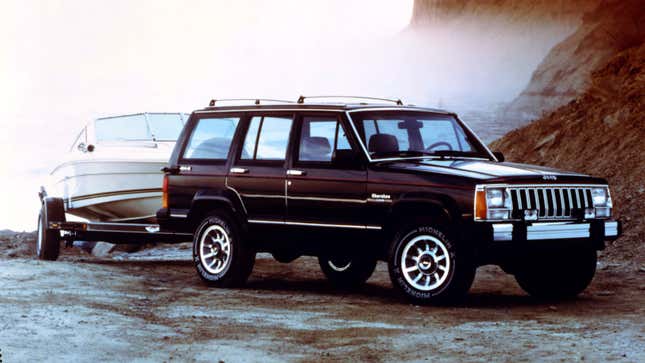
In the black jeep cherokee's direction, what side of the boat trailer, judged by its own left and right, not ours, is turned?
front

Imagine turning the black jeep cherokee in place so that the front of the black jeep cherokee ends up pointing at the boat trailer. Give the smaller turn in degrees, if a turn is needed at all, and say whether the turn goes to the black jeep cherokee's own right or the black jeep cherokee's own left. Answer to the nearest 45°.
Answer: approximately 180°

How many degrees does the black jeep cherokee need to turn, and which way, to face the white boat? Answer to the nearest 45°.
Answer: approximately 180°

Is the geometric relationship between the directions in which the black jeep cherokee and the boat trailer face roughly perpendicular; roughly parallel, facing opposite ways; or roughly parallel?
roughly parallel

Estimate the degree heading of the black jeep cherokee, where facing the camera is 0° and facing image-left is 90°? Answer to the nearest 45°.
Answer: approximately 315°

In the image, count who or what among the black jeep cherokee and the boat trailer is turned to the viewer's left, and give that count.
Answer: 0
